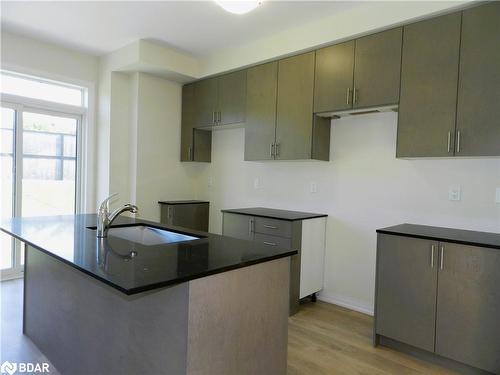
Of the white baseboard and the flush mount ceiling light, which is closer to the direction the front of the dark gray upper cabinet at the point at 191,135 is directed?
the flush mount ceiling light

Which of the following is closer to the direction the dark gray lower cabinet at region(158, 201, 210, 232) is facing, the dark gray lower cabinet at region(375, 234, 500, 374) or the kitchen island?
the kitchen island

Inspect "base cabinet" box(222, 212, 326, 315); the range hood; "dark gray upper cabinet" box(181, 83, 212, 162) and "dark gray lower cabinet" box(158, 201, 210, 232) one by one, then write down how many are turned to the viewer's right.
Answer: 0

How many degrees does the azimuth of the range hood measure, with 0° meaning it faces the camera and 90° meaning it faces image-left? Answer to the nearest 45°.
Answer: approximately 45°

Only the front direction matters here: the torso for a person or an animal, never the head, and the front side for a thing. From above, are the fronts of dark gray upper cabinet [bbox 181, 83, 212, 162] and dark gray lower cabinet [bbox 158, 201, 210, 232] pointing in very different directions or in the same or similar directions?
same or similar directions

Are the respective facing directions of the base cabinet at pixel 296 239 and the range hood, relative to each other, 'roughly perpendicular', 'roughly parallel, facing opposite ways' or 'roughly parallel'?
roughly parallel

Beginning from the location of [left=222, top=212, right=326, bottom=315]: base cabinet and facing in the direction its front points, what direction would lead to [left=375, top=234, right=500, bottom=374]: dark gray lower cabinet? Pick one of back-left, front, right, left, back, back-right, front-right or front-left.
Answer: left

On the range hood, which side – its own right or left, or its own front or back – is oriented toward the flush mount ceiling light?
front

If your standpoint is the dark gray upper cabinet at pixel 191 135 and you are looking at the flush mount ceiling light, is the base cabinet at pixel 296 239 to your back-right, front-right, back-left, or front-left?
front-left

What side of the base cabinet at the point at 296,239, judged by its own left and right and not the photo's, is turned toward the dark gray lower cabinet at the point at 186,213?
right

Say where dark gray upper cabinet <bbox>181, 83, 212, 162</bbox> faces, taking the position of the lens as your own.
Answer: facing the viewer and to the left of the viewer

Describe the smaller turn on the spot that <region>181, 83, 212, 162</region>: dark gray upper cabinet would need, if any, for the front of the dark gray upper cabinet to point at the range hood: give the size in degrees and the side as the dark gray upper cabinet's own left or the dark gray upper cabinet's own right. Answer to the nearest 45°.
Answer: approximately 90° to the dark gray upper cabinet's own left

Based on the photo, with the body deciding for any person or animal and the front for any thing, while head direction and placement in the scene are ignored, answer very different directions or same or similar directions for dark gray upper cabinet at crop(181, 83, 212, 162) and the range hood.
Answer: same or similar directions
